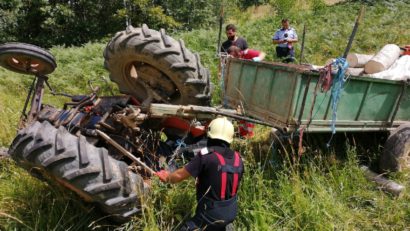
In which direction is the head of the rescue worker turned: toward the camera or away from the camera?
away from the camera

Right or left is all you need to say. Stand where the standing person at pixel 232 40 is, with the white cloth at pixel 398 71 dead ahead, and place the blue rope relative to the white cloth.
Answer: right

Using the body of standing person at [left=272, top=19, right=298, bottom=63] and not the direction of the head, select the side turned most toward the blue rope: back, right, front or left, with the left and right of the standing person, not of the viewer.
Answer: front

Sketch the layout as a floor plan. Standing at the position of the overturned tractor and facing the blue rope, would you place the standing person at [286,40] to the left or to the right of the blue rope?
left

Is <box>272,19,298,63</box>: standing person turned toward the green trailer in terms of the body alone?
yes

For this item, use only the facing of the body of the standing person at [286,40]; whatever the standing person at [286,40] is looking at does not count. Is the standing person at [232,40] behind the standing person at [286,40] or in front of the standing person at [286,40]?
in front

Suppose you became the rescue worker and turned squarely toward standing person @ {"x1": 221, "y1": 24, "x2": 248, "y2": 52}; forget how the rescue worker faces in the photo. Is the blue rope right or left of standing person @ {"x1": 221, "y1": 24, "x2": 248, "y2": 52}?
right

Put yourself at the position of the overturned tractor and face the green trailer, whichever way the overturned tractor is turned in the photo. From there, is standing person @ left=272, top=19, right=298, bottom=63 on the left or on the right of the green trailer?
left

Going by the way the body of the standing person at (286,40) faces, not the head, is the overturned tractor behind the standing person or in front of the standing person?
in front

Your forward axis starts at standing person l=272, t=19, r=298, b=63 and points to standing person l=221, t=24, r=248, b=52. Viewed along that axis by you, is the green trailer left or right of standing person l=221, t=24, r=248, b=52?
left

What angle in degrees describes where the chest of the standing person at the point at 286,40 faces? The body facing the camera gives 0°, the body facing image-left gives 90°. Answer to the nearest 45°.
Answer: approximately 0°

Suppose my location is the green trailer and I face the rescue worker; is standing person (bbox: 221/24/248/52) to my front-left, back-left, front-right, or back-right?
back-right
